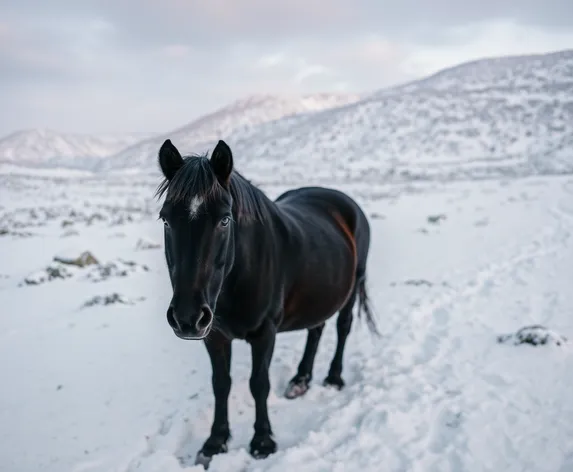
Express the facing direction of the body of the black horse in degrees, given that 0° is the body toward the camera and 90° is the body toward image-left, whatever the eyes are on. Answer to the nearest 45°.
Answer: approximately 45°
